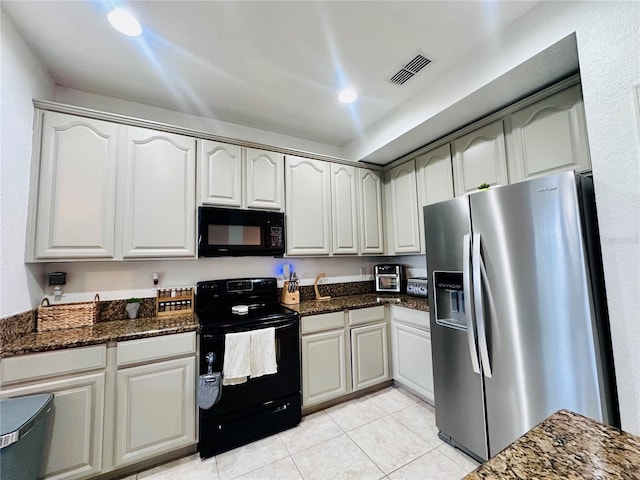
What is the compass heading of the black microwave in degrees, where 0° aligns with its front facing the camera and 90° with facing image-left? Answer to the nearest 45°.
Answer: approximately 0°

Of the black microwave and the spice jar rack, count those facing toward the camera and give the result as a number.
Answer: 2

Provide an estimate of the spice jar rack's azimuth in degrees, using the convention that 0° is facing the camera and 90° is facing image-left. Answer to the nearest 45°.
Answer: approximately 0°

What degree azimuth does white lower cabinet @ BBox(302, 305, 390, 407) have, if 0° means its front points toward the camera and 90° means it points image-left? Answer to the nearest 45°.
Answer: approximately 315°
